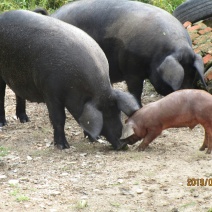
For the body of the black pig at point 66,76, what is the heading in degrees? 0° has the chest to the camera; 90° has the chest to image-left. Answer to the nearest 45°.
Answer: approximately 315°

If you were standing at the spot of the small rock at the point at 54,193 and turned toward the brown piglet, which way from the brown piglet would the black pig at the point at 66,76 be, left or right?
left

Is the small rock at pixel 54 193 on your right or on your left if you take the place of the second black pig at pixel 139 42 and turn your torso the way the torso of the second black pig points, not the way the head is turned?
on your right

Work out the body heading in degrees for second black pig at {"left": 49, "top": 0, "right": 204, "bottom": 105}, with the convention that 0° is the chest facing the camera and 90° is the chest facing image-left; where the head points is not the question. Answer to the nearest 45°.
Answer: approximately 315°

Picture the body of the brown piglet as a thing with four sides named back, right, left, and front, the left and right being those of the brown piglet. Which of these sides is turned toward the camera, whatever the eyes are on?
left

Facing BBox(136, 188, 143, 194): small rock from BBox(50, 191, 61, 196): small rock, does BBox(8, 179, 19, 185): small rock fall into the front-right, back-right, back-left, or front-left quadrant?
back-left

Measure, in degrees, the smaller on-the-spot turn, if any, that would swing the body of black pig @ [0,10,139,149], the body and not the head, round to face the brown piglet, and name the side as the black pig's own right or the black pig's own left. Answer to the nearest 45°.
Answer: approximately 45° to the black pig's own left

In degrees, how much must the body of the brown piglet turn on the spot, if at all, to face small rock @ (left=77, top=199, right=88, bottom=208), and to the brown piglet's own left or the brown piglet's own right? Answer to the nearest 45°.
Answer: approximately 45° to the brown piglet's own left
